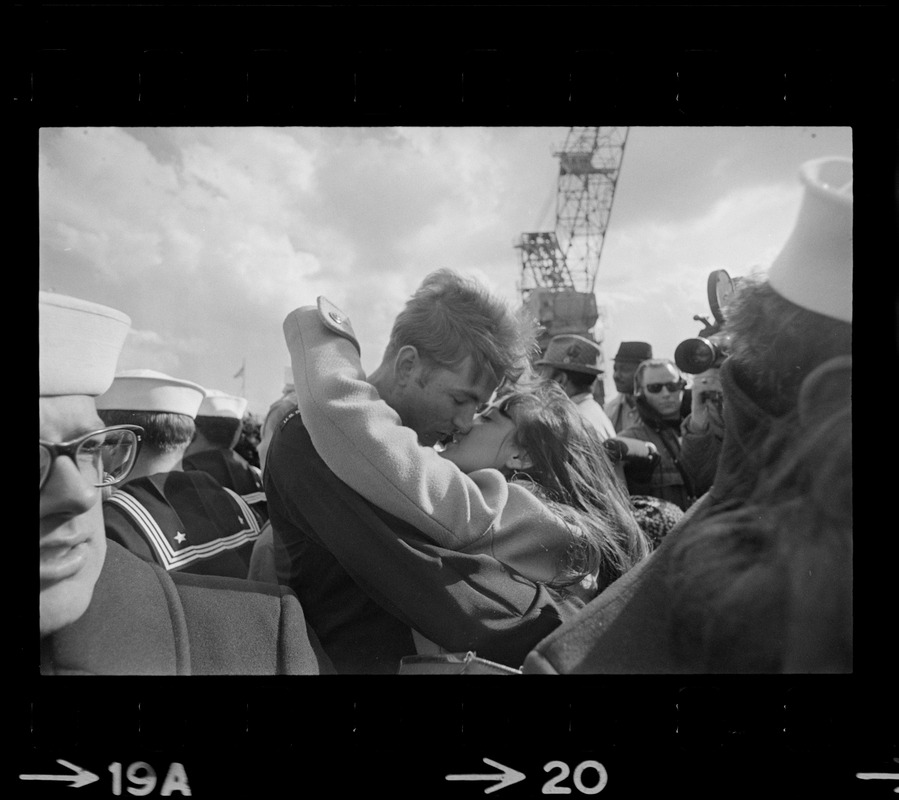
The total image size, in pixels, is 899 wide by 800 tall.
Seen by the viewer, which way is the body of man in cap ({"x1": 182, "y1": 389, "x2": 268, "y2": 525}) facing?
away from the camera
